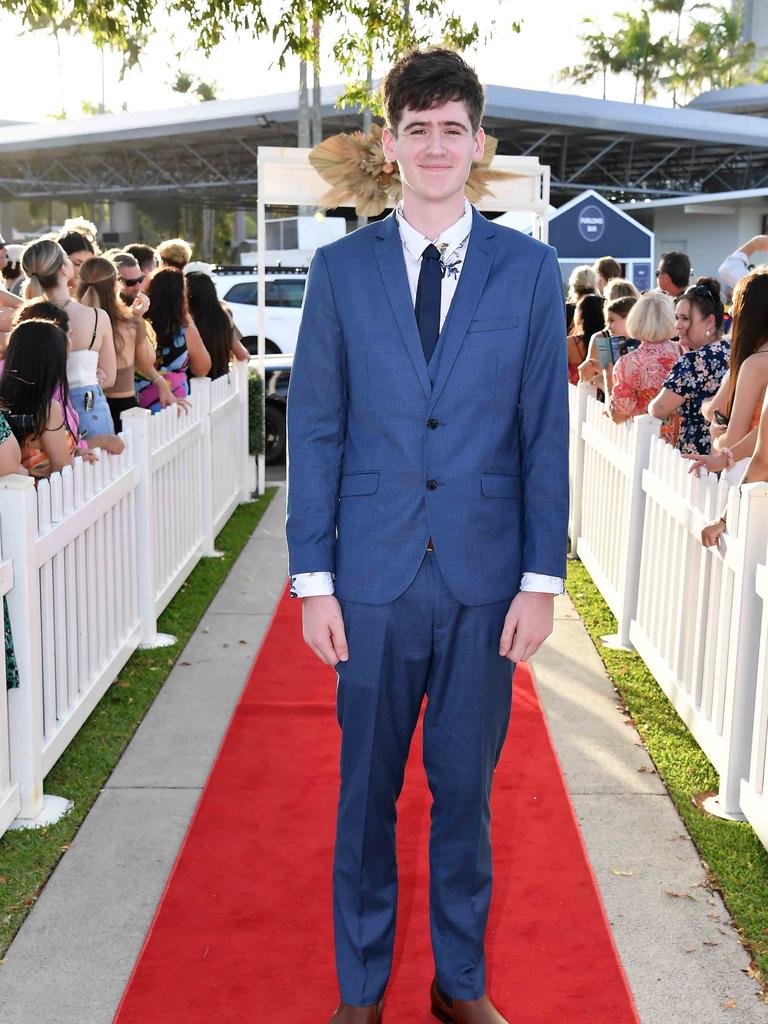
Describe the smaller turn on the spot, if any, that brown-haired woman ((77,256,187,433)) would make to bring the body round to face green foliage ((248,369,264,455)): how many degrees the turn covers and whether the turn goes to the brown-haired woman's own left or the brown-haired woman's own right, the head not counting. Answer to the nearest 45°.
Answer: approximately 45° to the brown-haired woman's own left

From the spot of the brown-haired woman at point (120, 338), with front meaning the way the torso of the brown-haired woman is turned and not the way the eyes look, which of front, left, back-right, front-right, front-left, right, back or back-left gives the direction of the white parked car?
front-left

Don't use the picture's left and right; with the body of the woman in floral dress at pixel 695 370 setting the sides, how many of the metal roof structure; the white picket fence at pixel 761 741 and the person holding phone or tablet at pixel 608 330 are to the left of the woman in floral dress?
1

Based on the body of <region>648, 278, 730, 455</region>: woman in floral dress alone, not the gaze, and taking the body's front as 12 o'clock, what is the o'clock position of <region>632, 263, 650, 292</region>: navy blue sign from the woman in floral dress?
The navy blue sign is roughly at 3 o'clock from the woman in floral dress.

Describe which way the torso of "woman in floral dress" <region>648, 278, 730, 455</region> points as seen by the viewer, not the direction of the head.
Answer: to the viewer's left

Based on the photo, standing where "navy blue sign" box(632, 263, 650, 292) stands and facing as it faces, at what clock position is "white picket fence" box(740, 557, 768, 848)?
The white picket fence is roughly at 12 o'clock from the navy blue sign.

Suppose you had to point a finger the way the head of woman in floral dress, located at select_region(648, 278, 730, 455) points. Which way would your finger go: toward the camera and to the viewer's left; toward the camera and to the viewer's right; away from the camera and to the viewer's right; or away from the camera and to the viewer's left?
toward the camera and to the viewer's left
